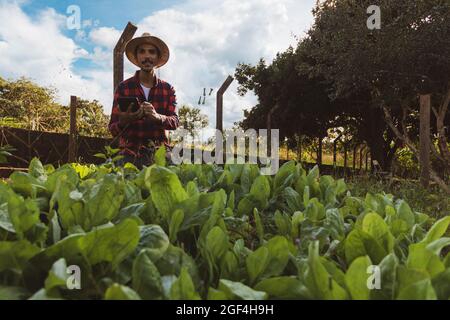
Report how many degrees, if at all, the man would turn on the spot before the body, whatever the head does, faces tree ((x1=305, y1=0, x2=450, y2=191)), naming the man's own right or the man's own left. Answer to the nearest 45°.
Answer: approximately 135° to the man's own left

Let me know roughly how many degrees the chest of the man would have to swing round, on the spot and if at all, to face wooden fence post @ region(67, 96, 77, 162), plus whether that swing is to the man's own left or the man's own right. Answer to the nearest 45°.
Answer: approximately 180°

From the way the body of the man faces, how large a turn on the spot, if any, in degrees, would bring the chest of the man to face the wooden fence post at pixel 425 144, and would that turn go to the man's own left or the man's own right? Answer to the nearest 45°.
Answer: approximately 135° to the man's own left

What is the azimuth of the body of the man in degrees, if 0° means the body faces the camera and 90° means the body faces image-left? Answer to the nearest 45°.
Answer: approximately 0°
